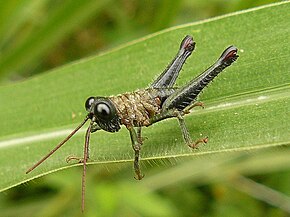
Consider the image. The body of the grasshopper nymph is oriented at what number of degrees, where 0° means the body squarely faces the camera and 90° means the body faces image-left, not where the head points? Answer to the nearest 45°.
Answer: approximately 45°
